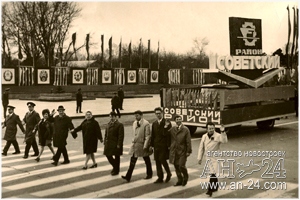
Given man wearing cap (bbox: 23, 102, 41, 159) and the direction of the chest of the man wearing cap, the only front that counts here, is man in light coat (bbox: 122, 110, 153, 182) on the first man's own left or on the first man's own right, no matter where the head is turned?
on the first man's own left

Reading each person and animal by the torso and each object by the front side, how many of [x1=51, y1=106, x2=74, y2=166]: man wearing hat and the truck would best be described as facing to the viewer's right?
0

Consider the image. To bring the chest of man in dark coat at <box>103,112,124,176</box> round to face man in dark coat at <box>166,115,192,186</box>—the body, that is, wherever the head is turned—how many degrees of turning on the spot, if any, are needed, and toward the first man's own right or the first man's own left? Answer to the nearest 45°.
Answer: approximately 90° to the first man's own left

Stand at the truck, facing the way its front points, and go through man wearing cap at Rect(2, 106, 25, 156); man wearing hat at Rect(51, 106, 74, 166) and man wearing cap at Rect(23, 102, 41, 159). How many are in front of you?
3

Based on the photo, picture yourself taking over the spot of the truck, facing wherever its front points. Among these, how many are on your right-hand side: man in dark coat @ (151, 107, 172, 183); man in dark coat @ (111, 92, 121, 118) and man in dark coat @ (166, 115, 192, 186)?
1

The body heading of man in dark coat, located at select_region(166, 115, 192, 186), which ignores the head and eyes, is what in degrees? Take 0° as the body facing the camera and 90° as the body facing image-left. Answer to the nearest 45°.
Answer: approximately 45°

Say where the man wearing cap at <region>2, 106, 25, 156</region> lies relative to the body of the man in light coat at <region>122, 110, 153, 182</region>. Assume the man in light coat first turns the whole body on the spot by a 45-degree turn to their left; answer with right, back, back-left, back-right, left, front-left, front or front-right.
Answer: back-right

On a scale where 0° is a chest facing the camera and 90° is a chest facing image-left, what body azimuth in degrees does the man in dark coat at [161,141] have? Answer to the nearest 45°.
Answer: approximately 45°

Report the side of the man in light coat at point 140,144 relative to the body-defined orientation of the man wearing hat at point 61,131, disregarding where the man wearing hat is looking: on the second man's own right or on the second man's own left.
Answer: on the second man's own left

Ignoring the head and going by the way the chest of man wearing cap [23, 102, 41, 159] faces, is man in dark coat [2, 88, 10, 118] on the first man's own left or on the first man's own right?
on the first man's own right

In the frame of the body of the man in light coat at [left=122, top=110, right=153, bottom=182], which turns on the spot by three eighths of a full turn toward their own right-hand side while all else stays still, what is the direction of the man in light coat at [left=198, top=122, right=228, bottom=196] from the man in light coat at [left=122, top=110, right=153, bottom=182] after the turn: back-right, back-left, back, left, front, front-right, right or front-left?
back-right

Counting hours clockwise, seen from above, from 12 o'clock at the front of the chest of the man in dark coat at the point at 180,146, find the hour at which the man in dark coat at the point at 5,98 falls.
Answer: the man in dark coat at the point at 5,98 is roughly at 3 o'clock from the man in dark coat at the point at 180,146.

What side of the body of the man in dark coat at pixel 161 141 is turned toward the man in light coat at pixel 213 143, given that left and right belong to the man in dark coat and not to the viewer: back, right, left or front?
left

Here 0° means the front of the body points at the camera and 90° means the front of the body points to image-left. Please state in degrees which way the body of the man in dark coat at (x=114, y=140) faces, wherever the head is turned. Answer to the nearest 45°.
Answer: approximately 45°
